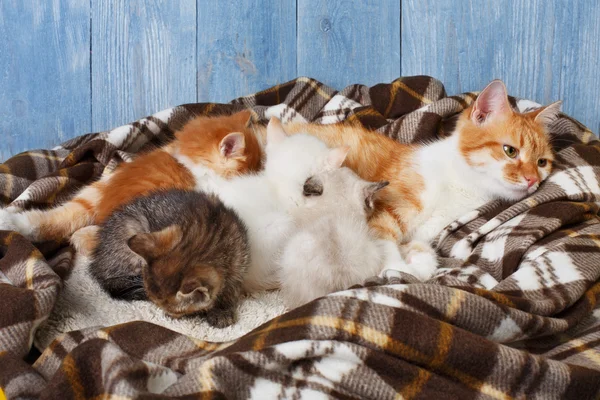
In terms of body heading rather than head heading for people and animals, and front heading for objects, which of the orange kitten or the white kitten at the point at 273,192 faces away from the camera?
the white kitten

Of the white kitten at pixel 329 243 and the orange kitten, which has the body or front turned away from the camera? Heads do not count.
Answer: the white kitten

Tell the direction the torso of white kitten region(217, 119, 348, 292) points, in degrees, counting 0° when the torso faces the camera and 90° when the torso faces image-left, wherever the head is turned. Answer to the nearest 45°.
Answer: approximately 180°

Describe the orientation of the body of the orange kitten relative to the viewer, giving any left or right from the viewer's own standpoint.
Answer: facing to the right of the viewer

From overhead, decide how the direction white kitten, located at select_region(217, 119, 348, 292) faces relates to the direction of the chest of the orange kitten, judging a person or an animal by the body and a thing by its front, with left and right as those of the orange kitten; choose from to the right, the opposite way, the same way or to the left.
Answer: to the left

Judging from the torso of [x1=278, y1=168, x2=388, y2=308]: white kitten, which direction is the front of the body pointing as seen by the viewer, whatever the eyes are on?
away from the camera

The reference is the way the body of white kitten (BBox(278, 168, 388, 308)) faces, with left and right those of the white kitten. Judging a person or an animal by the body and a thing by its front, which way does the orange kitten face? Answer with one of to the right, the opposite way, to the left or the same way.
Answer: to the right
